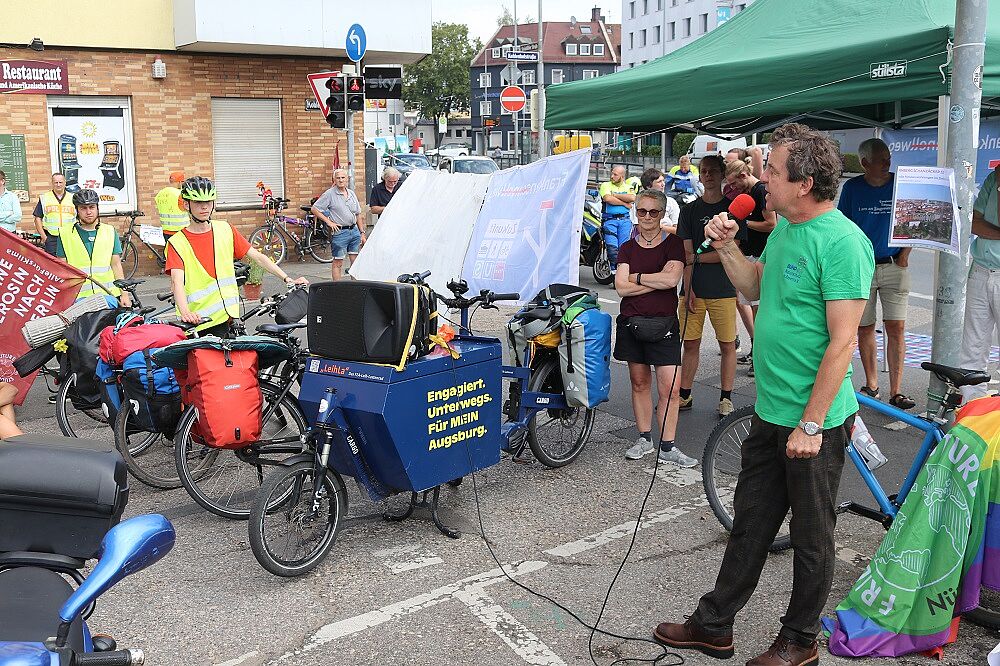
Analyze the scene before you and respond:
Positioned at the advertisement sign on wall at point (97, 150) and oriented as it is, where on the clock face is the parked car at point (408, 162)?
The parked car is roughly at 7 o'clock from the advertisement sign on wall.

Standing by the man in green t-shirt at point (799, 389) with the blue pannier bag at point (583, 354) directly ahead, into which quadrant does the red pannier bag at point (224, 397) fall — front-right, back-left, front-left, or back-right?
front-left

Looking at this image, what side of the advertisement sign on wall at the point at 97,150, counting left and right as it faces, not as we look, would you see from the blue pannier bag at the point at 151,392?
front

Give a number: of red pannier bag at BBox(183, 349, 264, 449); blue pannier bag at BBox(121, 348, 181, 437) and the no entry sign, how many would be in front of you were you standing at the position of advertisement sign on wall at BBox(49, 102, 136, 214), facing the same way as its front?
2

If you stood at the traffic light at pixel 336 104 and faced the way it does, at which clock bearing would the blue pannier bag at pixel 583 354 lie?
The blue pannier bag is roughly at 10 o'clock from the traffic light.

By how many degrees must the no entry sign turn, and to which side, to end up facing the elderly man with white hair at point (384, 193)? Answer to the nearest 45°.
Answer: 0° — it already faces them

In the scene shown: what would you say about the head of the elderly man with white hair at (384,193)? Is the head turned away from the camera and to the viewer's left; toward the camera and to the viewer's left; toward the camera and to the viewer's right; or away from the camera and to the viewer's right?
toward the camera and to the viewer's right

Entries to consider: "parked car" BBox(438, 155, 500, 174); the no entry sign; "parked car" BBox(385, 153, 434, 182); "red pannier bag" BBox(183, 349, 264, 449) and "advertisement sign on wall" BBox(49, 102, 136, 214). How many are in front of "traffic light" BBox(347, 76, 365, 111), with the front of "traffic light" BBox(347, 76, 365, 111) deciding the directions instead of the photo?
1

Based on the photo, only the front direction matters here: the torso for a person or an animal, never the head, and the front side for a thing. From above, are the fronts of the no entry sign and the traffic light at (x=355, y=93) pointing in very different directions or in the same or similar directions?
same or similar directions

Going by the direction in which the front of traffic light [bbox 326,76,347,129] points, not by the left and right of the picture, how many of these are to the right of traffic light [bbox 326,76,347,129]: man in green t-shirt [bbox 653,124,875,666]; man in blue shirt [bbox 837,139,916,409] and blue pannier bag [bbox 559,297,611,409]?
0

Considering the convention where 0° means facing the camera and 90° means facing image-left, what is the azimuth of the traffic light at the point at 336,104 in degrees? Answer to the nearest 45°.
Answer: approximately 45°

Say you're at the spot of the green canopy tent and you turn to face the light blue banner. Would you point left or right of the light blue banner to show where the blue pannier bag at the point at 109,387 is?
left

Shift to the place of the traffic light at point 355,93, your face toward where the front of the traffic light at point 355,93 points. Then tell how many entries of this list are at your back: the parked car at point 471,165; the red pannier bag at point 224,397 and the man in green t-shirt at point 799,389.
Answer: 1

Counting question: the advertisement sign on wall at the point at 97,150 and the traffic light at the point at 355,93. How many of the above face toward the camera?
2

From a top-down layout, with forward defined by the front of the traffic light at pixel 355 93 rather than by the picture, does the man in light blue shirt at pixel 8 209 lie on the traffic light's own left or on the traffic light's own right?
on the traffic light's own right

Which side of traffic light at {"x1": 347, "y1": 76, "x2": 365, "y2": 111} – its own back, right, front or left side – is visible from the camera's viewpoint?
front

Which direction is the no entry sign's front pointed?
toward the camera
